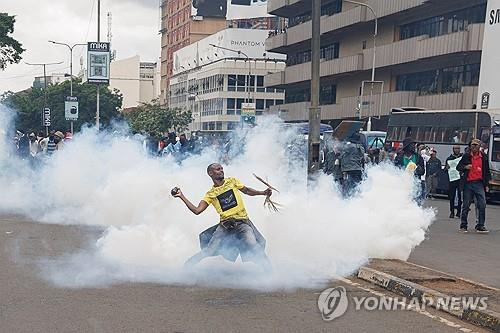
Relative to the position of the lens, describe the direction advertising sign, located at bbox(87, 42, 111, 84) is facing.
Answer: facing the viewer

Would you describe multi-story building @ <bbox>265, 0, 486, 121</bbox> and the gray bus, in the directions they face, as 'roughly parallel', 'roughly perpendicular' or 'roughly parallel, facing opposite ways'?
roughly perpendicular

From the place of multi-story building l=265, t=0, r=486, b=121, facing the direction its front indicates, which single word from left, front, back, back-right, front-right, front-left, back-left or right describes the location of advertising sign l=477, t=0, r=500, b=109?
front-left

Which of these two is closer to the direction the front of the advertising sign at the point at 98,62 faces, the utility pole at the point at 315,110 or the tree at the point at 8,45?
the utility pole

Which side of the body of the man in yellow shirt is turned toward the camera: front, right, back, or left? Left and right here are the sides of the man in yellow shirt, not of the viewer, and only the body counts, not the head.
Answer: front

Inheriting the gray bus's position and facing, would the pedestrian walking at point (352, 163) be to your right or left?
on your right

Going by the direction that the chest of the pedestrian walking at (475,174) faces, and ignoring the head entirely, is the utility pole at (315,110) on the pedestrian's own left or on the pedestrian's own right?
on the pedestrian's own right

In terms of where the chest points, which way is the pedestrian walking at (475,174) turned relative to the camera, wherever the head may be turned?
toward the camera

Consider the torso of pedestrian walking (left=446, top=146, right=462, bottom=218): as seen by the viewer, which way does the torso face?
toward the camera
